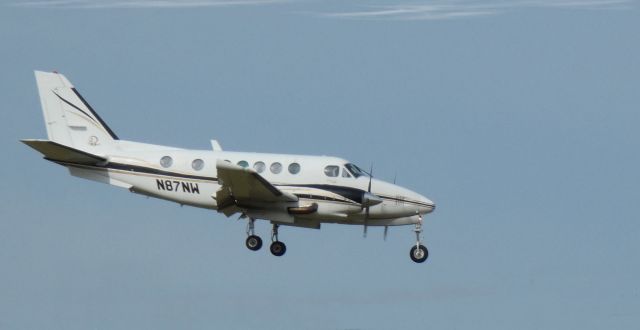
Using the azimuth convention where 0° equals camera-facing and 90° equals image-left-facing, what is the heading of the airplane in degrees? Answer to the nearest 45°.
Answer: approximately 270°
